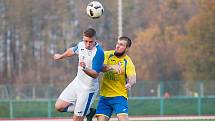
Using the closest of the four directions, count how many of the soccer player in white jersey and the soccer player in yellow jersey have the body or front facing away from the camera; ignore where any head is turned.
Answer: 0

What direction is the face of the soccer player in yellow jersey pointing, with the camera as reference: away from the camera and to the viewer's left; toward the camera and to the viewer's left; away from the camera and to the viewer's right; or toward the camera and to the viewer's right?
toward the camera and to the viewer's left

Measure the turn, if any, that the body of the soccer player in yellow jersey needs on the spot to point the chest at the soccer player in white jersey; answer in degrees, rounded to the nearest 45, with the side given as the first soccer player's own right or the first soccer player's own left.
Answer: approximately 45° to the first soccer player's own right

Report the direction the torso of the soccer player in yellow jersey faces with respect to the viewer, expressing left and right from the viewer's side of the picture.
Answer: facing the viewer and to the left of the viewer
